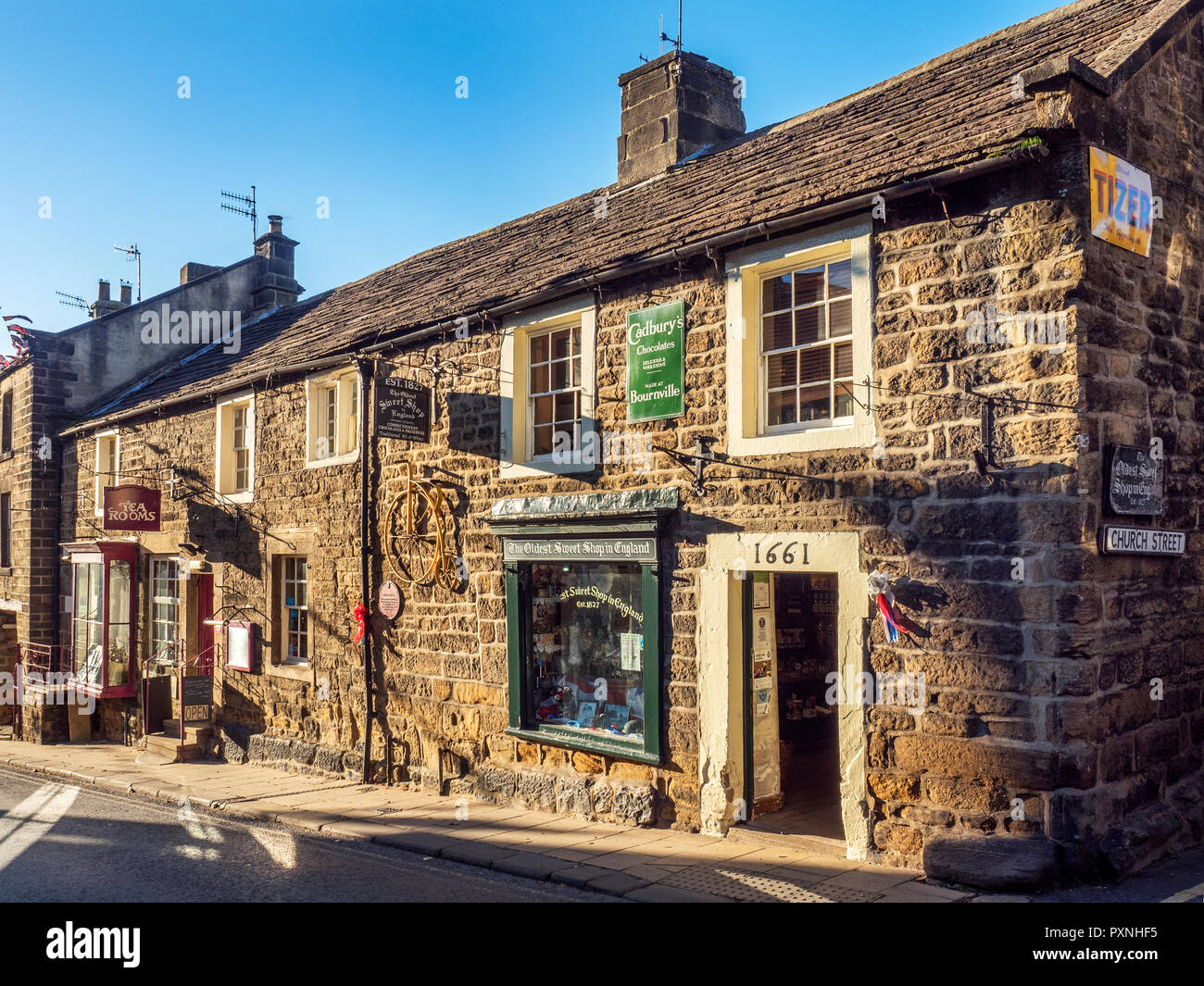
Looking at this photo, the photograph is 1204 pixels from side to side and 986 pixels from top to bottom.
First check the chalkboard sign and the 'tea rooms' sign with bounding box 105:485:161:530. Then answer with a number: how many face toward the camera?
2

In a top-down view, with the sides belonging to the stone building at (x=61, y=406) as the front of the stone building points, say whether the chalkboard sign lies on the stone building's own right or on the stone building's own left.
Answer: on the stone building's own left

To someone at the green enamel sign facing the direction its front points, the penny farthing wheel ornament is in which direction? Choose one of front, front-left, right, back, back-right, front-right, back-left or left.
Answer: right

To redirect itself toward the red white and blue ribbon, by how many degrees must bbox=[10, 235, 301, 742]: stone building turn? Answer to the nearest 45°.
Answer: approximately 45° to its left

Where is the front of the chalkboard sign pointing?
toward the camera

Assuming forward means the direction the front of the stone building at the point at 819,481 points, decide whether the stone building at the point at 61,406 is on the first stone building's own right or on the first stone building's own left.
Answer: on the first stone building's own right

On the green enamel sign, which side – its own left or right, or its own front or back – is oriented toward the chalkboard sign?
right

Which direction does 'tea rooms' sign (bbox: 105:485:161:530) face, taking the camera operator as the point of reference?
facing the viewer

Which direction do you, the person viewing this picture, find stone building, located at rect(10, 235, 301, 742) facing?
facing the viewer and to the left of the viewer
